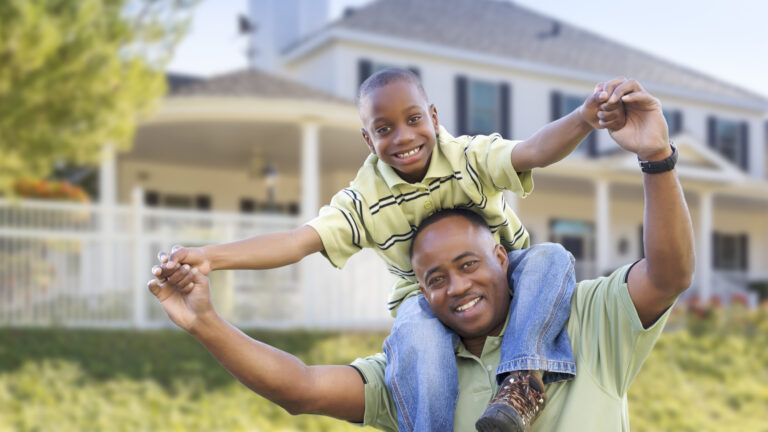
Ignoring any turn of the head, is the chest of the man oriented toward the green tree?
no

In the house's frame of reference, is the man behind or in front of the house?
in front

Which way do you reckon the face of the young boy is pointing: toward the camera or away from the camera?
toward the camera

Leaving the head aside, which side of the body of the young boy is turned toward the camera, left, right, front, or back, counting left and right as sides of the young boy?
front

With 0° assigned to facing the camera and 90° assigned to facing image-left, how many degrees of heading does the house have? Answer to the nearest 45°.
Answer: approximately 315°

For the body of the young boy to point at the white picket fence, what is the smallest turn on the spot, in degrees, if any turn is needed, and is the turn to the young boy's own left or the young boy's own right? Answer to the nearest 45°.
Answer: approximately 180°

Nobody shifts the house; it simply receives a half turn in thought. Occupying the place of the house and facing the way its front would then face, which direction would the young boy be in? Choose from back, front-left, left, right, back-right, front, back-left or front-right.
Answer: back-left

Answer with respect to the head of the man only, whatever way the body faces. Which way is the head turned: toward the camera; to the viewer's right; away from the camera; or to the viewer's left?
toward the camera

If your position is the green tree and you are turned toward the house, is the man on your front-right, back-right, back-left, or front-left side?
back-right

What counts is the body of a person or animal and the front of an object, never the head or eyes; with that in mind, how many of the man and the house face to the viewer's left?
0

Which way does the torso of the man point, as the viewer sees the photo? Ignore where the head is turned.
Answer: toward the camera

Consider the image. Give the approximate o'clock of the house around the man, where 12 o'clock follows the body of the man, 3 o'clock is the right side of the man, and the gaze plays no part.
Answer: The house is roughly at 6 o'clock from the man.

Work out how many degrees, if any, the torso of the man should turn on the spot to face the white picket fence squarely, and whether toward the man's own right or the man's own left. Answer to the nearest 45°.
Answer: approximately 135° to the man's own right

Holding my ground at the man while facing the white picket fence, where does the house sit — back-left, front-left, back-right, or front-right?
front-right
